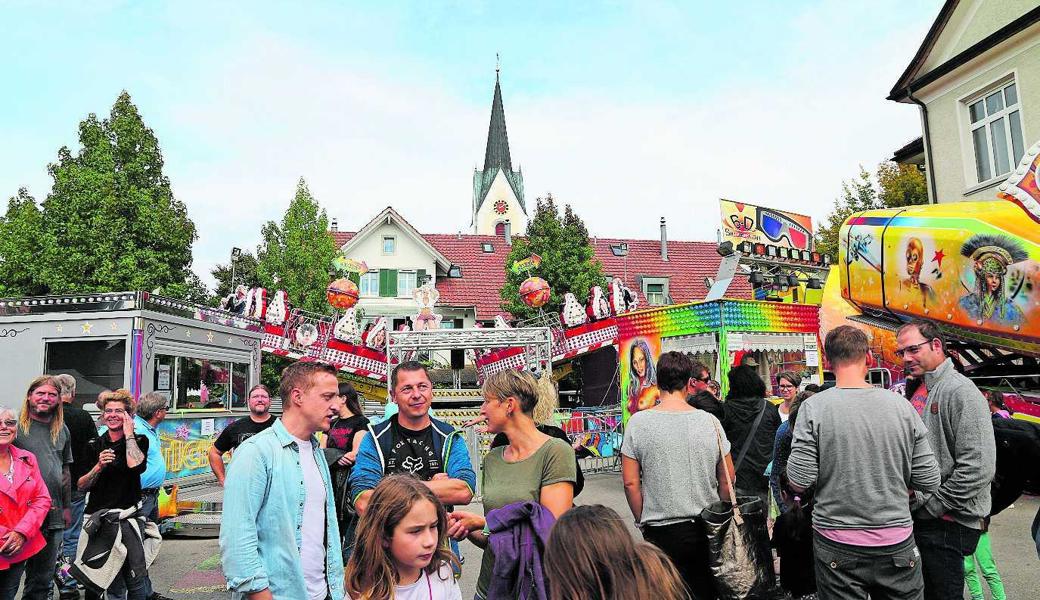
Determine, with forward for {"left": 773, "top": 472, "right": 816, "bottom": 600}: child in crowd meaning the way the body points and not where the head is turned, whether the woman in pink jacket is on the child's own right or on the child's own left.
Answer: on the child's own left

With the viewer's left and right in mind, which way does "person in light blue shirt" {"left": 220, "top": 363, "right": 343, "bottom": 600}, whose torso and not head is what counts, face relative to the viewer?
facing the viewer and to the right of the viewer

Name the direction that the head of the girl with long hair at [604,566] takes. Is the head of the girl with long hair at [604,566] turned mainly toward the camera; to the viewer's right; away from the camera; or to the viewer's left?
away from the camera

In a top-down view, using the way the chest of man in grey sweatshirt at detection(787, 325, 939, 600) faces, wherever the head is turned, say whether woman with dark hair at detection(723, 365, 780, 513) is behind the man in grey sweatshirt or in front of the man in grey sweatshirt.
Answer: in front

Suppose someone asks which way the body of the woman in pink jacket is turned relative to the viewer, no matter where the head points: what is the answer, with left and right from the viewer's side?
facing the viewer

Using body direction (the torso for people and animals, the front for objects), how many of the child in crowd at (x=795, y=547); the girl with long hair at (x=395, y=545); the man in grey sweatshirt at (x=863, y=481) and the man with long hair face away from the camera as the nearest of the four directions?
2

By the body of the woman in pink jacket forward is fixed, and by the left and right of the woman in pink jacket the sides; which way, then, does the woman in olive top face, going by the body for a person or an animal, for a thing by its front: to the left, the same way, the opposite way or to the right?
to the right

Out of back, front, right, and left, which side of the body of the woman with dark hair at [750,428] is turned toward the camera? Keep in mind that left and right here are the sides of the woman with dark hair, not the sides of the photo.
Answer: back

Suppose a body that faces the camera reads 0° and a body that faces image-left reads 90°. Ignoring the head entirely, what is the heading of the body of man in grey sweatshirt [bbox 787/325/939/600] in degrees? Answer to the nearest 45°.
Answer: approximately 180°

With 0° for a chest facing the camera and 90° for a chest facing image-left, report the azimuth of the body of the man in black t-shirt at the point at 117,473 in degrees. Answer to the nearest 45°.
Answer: approximately 0°

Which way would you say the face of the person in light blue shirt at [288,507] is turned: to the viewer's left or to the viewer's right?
to the viewer's right

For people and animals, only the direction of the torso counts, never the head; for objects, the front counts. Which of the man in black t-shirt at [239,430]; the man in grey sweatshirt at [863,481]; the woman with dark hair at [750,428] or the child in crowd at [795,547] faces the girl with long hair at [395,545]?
the man in black t-shirt

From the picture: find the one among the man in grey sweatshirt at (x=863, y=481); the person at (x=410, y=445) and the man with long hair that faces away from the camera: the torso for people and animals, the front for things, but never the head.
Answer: the man in grey sweatshirt

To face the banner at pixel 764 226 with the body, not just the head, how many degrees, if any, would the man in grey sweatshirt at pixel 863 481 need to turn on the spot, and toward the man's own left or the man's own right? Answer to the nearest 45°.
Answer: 0° — they already face it

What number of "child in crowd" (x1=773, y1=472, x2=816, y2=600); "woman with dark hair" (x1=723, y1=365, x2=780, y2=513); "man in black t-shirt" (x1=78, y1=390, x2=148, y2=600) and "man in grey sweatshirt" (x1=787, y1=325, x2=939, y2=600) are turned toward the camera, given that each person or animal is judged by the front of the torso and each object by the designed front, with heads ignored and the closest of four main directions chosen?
1

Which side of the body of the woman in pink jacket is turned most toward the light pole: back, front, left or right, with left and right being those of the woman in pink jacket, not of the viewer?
back

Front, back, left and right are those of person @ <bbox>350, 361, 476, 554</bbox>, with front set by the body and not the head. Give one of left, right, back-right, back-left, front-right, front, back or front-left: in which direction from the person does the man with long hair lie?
back-right

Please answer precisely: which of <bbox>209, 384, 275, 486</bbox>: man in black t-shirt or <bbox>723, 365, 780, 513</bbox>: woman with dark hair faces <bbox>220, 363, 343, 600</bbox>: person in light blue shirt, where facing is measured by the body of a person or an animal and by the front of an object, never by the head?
the man in black t-shirt

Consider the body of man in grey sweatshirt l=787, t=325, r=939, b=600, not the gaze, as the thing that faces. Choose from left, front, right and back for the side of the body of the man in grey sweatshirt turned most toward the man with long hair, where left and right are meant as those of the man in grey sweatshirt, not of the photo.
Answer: left

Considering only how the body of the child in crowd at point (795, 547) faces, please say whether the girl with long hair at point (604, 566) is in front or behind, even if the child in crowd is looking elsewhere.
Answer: behind

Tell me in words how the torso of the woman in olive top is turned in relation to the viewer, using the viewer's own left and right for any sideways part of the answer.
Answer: facing the viewer and to the left of the viewer
